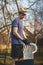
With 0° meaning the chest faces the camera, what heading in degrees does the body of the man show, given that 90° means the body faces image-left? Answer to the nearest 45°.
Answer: approximately 270°
